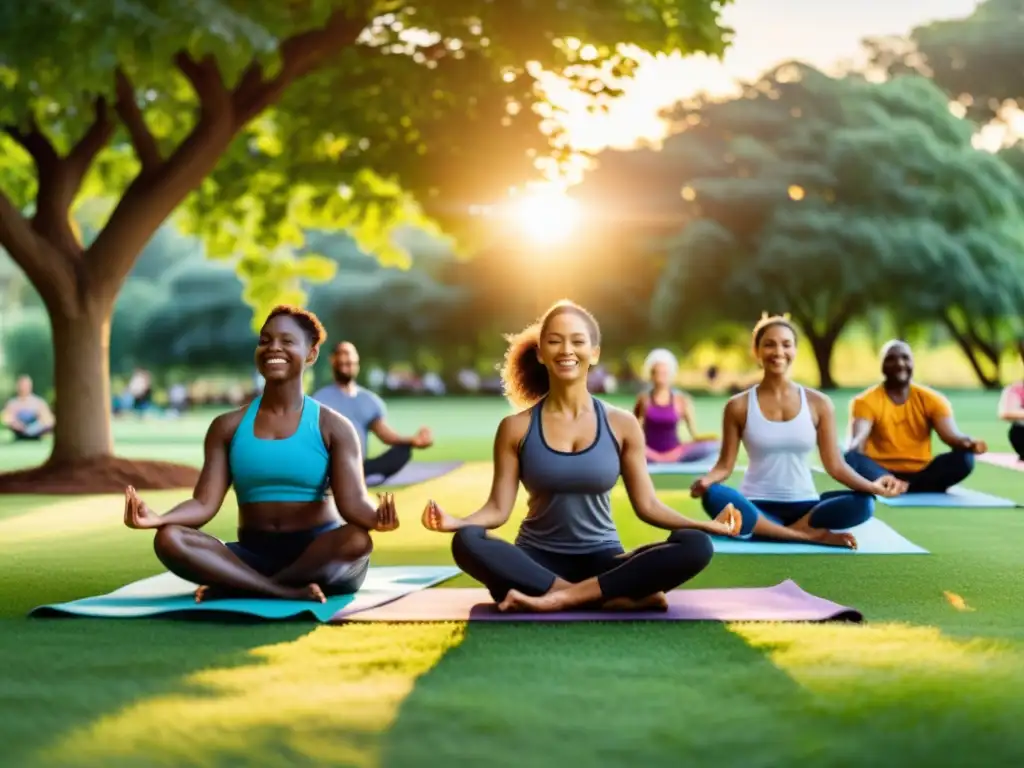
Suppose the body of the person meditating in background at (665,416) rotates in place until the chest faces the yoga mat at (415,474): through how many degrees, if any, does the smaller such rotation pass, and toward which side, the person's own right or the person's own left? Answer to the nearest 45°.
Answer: approximately 90° to the person's own right

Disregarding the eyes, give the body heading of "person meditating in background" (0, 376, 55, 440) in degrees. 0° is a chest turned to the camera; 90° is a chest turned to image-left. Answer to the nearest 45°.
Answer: approximately 0°

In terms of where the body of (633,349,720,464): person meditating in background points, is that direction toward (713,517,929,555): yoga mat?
yes

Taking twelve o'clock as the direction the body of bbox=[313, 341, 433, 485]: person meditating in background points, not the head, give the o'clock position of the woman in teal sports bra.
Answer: The woman in teal sports bra is roughly at 12 o'clock from the person meditating in background.

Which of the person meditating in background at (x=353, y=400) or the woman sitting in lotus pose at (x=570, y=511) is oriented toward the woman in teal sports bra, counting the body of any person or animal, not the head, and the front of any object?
the person meditating in background

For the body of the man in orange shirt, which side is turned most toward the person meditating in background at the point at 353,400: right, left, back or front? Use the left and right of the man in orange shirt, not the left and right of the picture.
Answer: right

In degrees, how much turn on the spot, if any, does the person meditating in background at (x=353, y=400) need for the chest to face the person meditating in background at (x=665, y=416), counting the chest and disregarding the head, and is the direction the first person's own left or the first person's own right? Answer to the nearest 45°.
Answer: approximately 135° to the first person's own left
